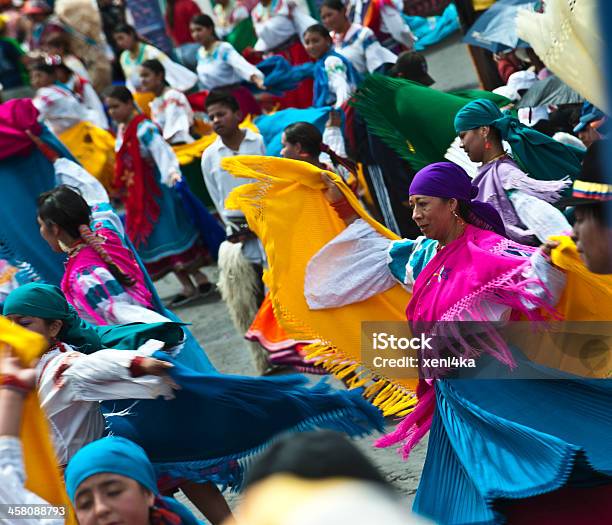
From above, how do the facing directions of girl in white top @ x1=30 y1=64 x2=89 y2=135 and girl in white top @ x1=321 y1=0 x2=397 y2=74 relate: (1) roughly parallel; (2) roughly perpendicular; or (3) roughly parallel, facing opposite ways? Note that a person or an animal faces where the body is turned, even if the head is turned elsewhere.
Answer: roughly parallel

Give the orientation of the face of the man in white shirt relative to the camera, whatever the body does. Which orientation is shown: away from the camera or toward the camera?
toward the camera

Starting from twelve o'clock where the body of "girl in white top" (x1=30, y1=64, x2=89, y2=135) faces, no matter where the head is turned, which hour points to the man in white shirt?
The man in white shirt is roughly at 10 o'clock from the girl in white top.

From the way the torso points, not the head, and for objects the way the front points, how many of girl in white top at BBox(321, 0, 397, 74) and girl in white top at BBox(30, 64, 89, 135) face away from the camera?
0

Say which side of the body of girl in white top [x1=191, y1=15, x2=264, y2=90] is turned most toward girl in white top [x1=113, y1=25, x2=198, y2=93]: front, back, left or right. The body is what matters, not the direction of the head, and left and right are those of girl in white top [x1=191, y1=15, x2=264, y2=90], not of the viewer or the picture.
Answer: right

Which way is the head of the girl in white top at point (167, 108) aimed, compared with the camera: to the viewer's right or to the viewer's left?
to the viewer's left

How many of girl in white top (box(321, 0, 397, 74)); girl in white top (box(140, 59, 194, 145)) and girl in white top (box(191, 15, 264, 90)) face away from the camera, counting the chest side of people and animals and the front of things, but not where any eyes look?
0

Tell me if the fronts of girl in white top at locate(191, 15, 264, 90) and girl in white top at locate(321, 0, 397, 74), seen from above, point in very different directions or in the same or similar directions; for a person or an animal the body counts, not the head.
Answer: same or similar directions

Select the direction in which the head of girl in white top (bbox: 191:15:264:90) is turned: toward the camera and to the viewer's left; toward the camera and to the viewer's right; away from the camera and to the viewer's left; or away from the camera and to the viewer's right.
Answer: toward the camera and to the viewer's left

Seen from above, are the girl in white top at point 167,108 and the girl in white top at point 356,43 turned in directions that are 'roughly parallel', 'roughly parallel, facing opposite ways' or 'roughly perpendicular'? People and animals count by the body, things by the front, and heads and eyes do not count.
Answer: roughly parallel

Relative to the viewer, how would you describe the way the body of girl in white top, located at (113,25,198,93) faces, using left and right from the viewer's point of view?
facing the viewer and to the left of the viewer

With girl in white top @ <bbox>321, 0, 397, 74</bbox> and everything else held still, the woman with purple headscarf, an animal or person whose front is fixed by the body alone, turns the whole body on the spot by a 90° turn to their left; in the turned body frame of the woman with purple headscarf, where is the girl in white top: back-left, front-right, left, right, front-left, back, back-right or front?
back-left

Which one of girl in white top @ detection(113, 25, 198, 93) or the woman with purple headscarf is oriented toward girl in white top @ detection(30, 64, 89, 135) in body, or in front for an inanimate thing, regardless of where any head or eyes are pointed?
girl in white top @ detection(113, 25, 198, 93)

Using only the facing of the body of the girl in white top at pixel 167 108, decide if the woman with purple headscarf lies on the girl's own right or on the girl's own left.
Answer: on the girl's own left

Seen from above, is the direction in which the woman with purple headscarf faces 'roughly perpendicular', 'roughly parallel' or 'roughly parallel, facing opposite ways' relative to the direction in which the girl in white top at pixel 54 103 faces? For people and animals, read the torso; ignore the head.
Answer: roughly parallel

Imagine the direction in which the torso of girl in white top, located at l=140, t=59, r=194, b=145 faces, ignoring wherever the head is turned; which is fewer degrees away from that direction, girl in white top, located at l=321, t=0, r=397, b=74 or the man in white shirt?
the man in white shirt
